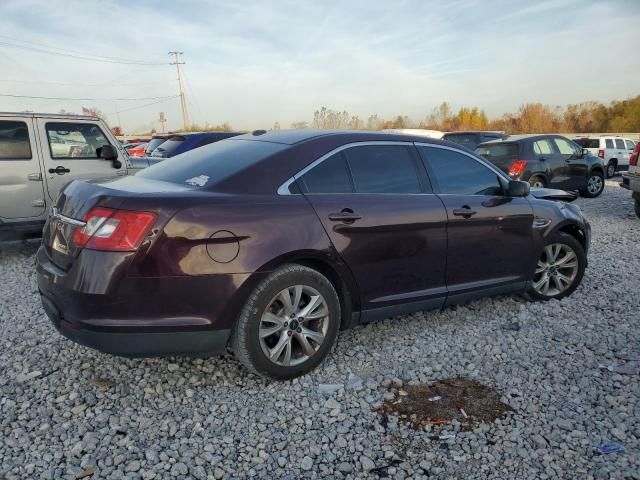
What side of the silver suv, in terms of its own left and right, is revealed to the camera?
right

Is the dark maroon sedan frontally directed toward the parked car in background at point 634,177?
yes

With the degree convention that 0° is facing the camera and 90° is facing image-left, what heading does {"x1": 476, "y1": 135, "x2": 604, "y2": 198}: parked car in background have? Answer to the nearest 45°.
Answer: approximately 225°

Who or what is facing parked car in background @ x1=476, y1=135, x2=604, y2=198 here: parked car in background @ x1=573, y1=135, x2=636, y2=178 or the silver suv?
the silver suv

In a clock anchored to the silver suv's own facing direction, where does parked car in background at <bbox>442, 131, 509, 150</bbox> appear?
The parked car in background is roughly at 11 o'clock from the silver suv.

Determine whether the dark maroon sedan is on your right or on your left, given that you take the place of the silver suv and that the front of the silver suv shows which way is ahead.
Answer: on your right

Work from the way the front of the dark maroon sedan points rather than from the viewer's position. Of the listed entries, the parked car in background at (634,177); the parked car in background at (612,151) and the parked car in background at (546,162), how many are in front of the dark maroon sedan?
3
